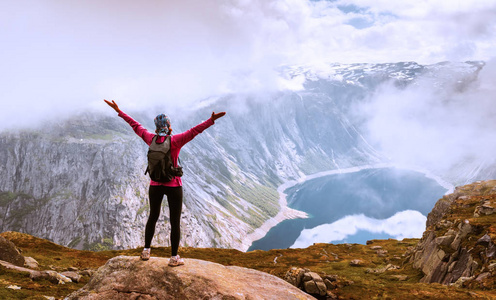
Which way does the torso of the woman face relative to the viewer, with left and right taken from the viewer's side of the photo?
facing away from the viewer

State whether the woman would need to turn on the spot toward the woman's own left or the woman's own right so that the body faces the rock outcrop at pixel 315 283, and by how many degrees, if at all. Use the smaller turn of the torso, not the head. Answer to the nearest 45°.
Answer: approximately 45° to the woman's own right

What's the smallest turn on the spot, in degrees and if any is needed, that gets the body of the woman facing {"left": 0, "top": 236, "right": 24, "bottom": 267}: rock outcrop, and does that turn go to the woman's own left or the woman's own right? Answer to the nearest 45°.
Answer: approximately 45° to the woman's own left

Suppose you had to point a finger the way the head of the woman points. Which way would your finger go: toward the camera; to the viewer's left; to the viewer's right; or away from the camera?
away from the camera
